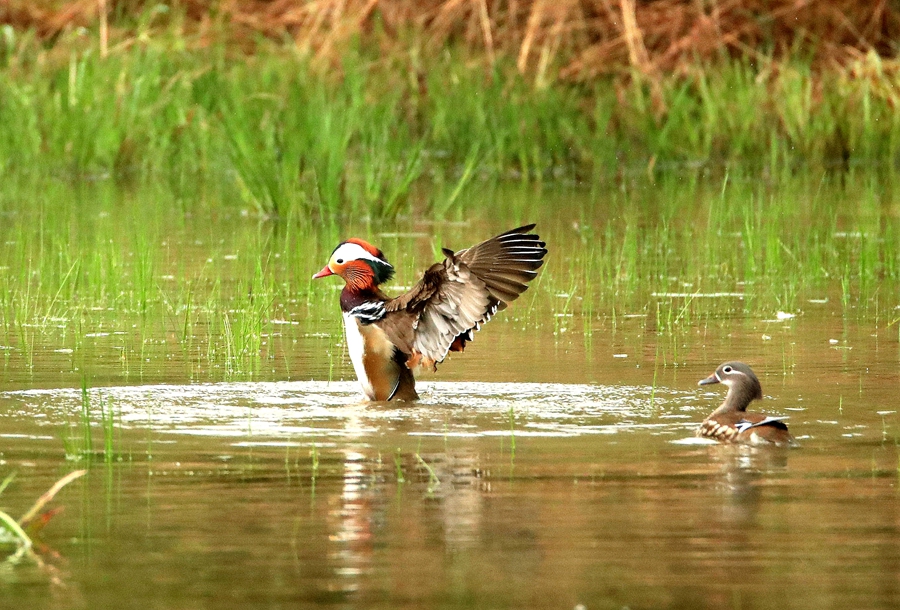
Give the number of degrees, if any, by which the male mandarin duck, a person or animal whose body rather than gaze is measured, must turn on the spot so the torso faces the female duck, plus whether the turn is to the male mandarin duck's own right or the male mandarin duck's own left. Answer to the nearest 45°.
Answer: approximately 135° to the male mandarin duck's own left

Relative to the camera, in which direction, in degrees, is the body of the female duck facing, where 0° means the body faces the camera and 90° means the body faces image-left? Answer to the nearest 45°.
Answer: approximately 90°

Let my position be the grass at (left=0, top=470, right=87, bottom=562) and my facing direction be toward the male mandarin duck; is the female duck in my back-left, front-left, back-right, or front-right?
front-right

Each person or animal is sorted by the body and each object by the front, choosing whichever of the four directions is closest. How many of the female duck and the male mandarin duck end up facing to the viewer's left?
2

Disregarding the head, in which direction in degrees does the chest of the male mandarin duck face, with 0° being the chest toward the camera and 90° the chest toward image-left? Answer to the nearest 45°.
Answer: approximately 90°

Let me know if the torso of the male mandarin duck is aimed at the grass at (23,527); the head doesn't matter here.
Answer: no

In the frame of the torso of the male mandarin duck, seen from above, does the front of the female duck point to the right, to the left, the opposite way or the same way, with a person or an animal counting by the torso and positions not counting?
the same way

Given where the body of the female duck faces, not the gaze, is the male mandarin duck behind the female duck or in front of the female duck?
in front

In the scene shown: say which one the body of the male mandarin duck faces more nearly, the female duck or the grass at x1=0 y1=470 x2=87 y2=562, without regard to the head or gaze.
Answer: the grass
